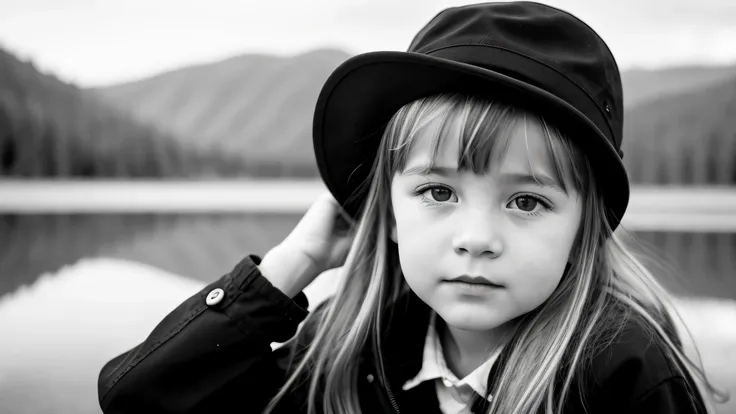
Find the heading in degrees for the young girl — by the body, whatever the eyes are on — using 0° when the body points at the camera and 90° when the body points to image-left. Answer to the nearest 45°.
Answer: approximately 0°
